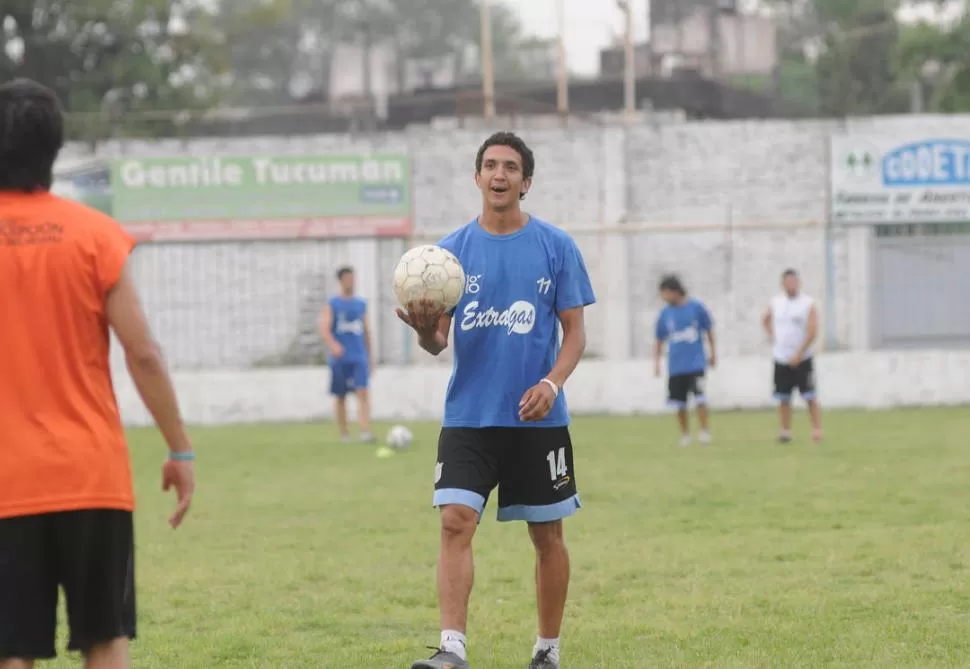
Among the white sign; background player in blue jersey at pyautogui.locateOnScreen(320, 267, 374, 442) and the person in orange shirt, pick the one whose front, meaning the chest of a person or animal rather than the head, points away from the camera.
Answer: the person in orange shirt

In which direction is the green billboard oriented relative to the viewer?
toward the camera

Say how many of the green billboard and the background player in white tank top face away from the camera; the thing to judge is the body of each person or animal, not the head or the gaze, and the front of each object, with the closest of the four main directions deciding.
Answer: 0

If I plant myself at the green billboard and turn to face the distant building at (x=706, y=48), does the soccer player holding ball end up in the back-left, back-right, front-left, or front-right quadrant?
back-right

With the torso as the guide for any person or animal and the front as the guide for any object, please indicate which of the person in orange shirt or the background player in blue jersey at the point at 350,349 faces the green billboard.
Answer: the person in orange shirt

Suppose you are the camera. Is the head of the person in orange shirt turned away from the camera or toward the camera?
away from the camera

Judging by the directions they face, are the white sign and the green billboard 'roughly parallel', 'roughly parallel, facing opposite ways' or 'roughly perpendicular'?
roughly parallel

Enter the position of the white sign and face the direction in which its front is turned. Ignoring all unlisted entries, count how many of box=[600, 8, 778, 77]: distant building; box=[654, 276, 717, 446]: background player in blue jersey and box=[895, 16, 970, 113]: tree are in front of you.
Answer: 1

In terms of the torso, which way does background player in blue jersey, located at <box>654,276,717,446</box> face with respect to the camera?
toward the camera

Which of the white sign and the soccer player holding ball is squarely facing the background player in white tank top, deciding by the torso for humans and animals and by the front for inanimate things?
the white sign

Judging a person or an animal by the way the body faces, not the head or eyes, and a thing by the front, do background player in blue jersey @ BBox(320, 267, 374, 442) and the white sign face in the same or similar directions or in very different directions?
same or similar directions

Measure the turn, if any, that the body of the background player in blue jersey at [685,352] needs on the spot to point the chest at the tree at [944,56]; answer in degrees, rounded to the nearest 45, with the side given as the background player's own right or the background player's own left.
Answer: approximately 180°

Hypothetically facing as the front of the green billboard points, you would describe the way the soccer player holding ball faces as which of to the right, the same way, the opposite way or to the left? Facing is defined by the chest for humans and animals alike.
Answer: the same way

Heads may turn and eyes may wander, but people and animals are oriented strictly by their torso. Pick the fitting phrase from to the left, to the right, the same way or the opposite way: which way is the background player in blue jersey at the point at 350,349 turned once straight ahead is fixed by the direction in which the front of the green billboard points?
the same way

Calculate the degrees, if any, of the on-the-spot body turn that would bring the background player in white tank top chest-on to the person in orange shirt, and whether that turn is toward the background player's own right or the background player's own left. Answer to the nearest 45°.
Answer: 0° — they already face them

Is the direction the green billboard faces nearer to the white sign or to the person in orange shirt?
the person in orange shirt

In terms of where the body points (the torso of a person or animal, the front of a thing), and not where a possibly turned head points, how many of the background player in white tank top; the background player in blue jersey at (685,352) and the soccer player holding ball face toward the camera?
3

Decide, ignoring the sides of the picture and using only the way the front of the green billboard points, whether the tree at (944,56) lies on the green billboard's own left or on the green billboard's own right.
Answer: on the green billboard's own left

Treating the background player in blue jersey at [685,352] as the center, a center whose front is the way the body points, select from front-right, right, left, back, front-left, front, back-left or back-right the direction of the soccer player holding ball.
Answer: front

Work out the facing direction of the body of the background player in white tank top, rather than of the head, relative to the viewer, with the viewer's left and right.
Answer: facing the viewer

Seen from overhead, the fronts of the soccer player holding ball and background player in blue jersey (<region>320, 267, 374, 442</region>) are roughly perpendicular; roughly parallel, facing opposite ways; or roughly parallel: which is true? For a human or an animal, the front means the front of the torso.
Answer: roughly parallel

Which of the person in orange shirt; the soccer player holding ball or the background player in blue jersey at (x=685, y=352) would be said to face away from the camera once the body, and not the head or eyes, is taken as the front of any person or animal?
the person in orange shirt

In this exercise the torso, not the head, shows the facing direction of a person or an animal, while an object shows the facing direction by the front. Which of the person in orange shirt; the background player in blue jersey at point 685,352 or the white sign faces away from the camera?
the person in orange shirt

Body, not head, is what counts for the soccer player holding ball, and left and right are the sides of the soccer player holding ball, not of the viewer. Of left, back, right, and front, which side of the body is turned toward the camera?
front
